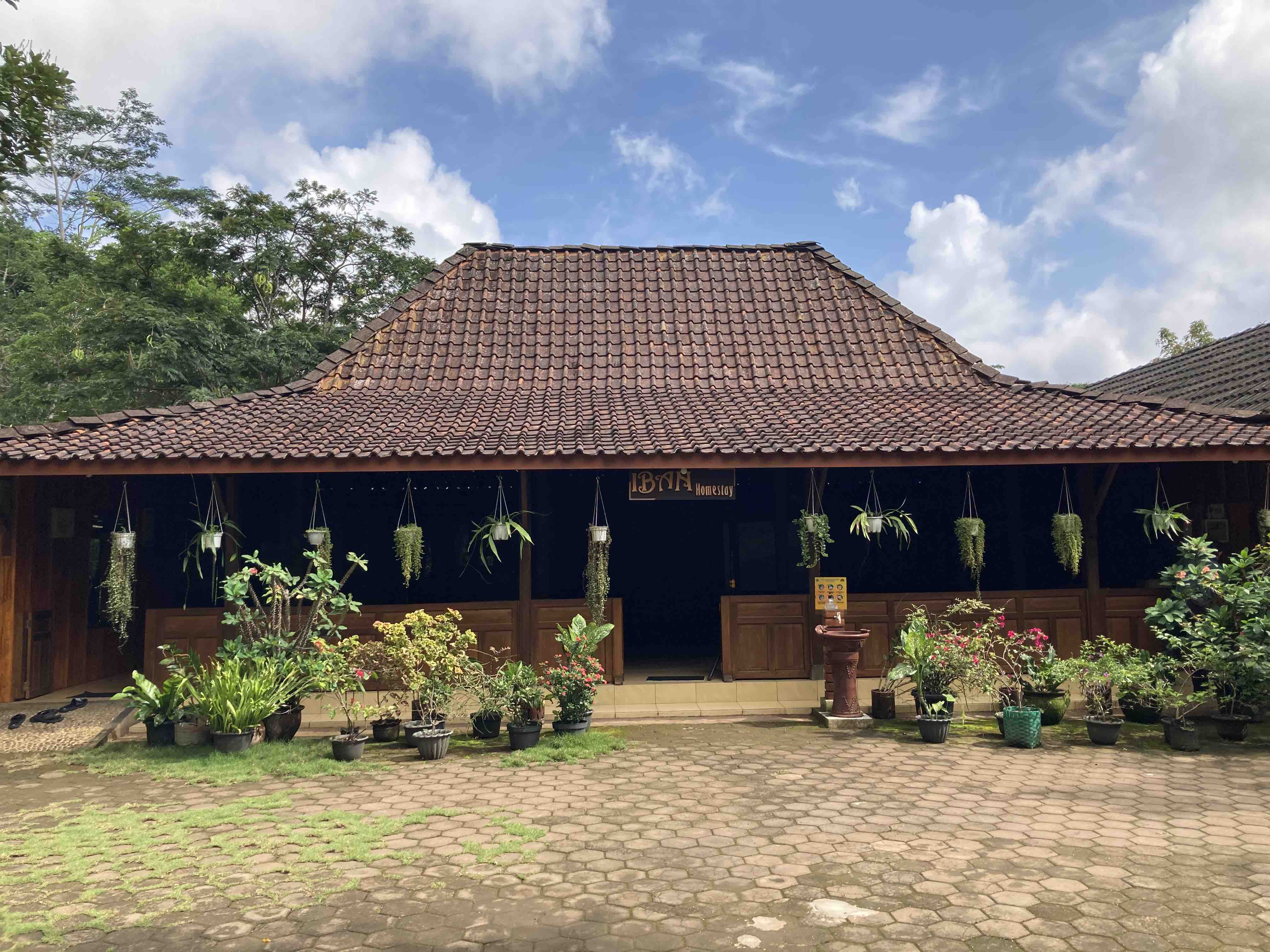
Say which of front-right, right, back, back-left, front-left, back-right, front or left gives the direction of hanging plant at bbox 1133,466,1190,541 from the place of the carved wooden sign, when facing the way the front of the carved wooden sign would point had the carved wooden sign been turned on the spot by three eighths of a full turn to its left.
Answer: front-right

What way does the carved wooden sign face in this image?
toward the camera

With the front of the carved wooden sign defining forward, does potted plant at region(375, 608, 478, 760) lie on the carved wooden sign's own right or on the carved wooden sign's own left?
on the carved wooden sign's own right

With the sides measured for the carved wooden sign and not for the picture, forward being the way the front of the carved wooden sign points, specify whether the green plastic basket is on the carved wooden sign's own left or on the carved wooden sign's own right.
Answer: on the carved wooden sign's own left

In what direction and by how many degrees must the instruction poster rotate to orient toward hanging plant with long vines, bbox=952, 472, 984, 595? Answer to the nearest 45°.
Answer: approximately 90° to its left

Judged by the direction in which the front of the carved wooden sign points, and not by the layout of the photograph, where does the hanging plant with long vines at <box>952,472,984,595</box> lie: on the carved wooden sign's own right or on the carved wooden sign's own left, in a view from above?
on the carved wooden sign's own left

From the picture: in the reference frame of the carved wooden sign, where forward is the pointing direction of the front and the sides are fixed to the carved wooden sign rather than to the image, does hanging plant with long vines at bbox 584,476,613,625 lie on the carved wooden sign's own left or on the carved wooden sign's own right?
on the carved wooden sign's own right

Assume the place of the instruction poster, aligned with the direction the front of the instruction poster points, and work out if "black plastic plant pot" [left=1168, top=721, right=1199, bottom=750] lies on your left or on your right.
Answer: on your left

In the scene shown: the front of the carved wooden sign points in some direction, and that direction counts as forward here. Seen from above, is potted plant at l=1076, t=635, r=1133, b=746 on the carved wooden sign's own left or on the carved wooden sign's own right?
on the carved wooden sign's own left

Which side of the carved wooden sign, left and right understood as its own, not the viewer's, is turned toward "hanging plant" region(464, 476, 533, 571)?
right

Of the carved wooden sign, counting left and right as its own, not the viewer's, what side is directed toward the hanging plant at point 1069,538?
left

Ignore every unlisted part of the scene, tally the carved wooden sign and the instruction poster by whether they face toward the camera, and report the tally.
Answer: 2
